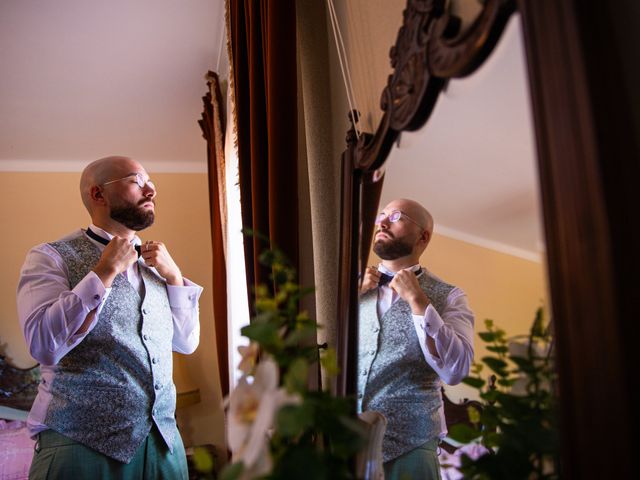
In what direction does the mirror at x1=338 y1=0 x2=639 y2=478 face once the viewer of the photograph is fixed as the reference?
facing the viewer and to the left of the viewer

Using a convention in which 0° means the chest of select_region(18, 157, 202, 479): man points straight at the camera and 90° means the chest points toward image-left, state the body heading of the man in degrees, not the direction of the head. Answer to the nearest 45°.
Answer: approximately 315°

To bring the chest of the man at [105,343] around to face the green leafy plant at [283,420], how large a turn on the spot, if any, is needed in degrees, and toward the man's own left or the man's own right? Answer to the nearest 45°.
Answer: approximately 45° to the man's own right

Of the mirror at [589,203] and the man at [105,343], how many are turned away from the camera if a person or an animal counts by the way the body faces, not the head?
0

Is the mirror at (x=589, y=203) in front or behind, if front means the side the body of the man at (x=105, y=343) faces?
in front

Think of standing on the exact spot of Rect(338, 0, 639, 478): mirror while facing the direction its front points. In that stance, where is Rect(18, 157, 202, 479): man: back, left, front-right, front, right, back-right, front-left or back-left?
right
